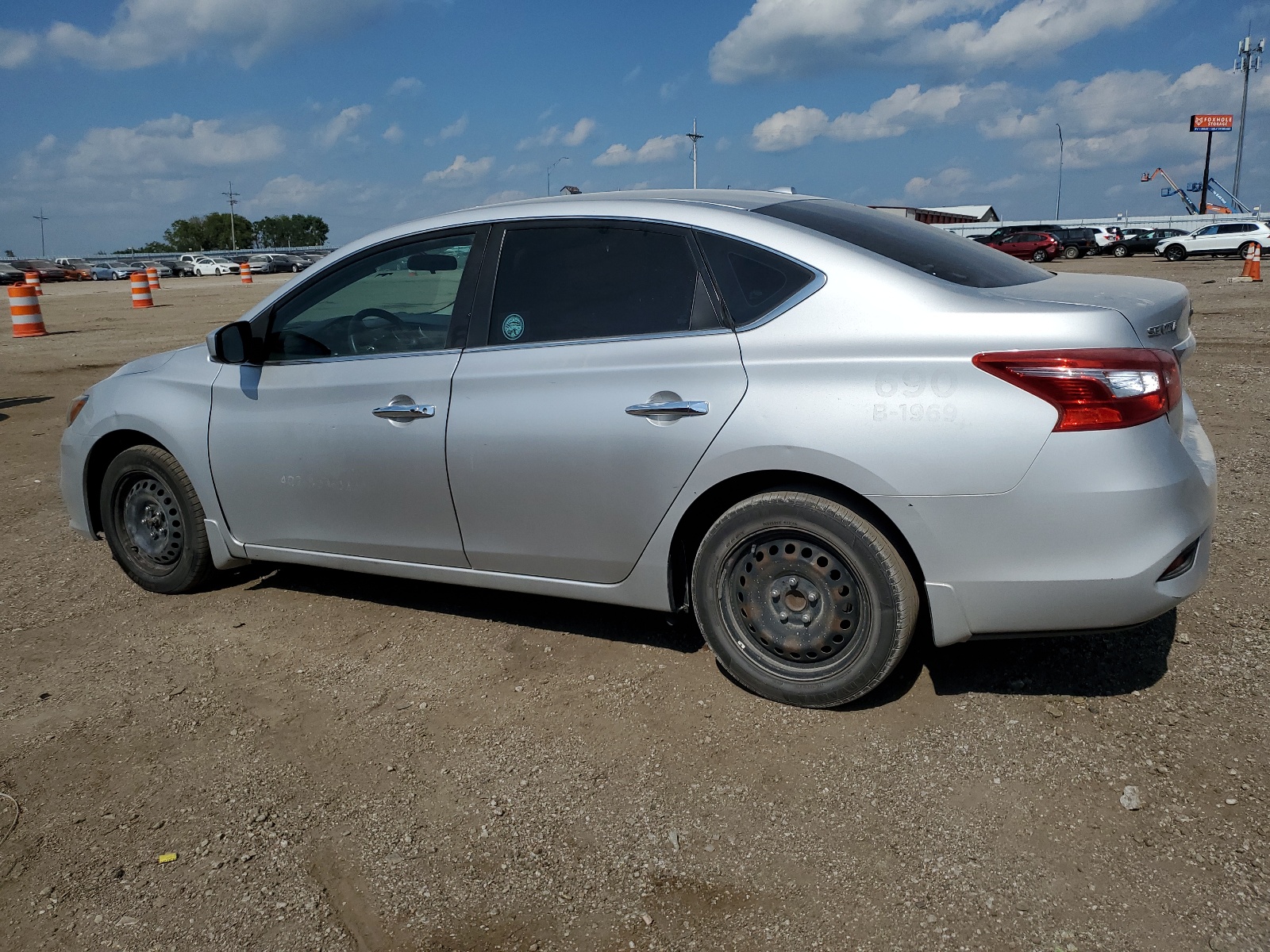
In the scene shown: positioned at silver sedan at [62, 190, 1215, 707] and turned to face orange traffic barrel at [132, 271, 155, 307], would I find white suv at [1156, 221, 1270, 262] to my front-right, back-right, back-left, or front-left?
front-right

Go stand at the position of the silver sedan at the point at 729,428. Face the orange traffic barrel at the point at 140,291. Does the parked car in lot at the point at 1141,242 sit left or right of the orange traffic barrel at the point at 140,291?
right

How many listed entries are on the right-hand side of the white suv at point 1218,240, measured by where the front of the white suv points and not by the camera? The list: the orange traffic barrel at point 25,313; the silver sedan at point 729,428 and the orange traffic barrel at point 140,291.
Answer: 0

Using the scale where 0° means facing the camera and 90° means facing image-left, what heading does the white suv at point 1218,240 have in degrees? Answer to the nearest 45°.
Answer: approximately 90°

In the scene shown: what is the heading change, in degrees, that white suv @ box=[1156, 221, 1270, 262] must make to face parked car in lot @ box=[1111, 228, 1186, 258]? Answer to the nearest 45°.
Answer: approximately 45° to its right

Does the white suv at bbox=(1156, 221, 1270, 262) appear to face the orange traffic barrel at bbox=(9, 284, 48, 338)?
no

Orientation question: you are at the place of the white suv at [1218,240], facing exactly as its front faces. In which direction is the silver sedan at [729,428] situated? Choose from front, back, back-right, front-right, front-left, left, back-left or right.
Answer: left
